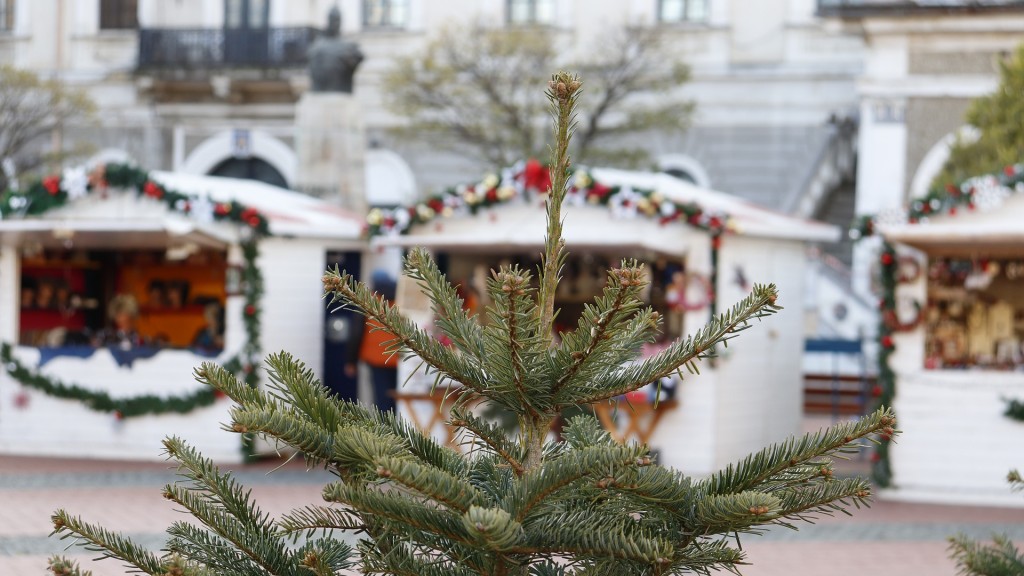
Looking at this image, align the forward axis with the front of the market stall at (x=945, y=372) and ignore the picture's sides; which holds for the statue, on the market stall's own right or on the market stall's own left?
on the market stall's own right

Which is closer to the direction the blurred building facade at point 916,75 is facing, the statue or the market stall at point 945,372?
the market stall

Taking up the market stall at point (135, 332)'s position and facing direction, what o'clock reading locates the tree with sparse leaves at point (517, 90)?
The tree with sparse leaves is roughly at 7 o'clock from the market stall.

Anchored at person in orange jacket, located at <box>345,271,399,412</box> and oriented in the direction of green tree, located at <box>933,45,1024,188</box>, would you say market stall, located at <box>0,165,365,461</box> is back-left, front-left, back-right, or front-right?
back-left

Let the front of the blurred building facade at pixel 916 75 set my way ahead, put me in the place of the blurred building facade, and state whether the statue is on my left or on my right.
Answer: on my right

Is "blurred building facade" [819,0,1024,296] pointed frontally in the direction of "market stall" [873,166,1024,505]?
yes

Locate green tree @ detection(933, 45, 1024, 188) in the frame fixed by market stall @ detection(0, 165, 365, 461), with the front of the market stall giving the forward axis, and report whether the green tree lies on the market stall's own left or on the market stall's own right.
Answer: on the market stall's own left

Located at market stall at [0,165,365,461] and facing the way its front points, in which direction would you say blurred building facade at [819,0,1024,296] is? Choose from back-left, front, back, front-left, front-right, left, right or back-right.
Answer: back-left

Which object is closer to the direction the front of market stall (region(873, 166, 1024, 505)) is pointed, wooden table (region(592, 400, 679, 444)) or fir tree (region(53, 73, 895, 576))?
the fir tree

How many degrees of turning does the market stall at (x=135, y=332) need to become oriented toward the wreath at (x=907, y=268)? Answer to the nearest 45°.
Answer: approximately 45° to its left

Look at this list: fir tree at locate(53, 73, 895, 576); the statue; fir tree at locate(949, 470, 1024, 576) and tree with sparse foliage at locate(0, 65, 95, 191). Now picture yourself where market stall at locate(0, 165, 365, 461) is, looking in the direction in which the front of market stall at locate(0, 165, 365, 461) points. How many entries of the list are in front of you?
2
